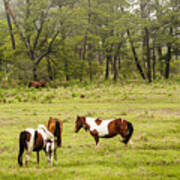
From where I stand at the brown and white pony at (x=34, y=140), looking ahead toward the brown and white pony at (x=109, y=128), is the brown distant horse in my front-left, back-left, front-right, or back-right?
front-left

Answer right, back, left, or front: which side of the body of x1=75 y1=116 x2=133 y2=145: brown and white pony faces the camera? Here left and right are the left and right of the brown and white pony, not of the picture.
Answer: left

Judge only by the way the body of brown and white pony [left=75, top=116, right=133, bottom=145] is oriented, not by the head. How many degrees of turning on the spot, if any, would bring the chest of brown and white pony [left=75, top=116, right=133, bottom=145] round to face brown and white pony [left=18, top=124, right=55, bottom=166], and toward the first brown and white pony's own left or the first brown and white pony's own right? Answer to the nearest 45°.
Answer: approximately 45° to the first brown and white pony's own left
